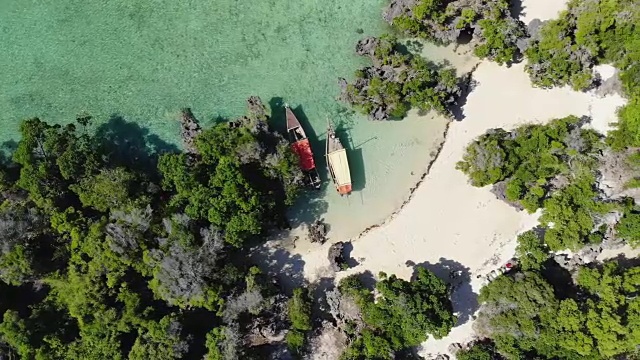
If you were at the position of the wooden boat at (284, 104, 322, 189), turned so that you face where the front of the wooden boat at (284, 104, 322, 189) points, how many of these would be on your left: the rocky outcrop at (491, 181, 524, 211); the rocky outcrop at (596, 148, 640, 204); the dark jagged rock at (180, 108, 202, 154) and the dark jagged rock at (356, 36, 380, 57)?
1

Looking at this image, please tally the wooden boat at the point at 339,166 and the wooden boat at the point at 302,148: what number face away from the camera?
2

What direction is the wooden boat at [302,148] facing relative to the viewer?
away from the camera

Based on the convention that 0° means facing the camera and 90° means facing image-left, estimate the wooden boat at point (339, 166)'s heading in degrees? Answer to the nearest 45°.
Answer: approximately 180°

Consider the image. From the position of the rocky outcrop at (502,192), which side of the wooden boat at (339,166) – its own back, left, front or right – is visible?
right

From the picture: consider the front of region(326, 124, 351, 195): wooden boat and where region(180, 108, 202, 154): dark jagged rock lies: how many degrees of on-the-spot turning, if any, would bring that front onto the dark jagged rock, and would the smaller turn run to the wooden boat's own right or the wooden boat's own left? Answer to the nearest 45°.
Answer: approximately 90° to the wooden boat's own left

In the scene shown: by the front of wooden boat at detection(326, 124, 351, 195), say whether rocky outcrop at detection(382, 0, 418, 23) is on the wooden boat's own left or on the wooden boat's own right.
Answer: on the wooden boat's own right

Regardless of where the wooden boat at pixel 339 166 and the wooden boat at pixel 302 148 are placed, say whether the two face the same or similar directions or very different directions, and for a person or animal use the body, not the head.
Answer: same or similar directions
